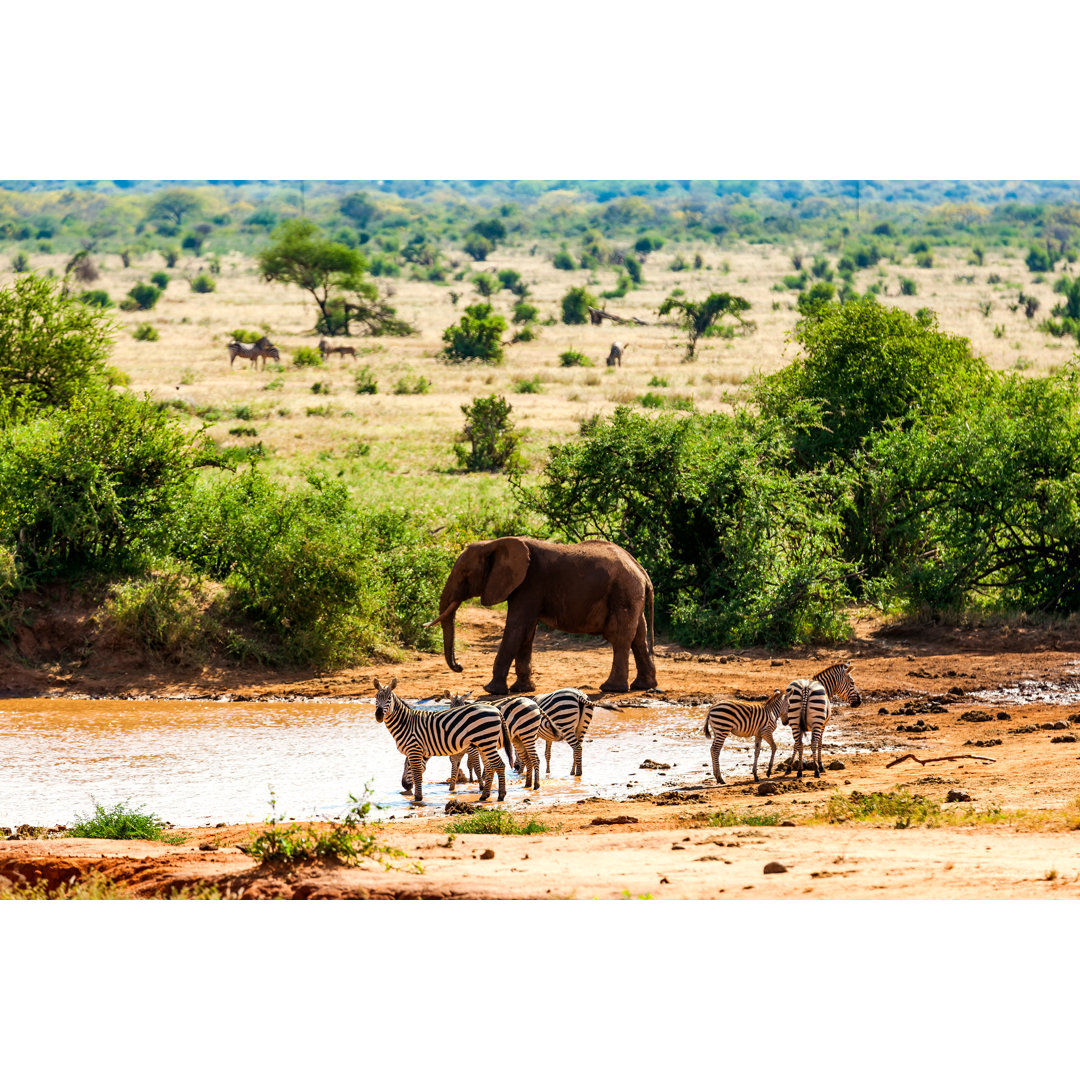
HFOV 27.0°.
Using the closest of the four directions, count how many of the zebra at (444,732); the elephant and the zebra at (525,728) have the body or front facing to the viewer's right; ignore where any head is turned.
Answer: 0

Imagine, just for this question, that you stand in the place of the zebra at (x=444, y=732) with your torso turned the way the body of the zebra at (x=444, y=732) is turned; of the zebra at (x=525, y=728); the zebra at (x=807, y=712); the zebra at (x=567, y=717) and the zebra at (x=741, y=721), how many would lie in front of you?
0

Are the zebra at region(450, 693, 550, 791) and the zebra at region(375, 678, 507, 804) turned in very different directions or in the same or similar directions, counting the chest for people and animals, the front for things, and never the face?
same or similar directions

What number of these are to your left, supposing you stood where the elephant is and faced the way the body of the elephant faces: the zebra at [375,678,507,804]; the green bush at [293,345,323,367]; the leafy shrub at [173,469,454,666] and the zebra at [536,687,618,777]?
2

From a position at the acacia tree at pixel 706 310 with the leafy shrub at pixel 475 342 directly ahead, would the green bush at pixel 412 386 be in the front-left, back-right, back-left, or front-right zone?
front-left

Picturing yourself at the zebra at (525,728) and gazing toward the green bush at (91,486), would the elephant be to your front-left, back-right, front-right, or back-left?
front-right

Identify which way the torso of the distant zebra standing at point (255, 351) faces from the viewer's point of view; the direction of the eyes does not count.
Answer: to the viewer's right

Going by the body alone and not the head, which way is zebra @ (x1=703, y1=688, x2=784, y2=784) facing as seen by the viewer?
to the viewer's right

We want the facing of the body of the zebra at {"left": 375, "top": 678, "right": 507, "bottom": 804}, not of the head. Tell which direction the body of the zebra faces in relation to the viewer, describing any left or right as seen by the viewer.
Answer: facing to the left of the viewer

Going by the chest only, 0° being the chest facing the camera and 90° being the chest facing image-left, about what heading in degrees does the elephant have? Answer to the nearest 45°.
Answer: approximately 90°

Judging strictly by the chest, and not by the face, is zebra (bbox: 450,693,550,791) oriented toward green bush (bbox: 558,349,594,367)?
no

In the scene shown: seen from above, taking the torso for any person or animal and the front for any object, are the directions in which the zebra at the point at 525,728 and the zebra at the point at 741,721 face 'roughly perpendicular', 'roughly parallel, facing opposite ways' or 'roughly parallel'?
roughly parallel, facing opposite ways

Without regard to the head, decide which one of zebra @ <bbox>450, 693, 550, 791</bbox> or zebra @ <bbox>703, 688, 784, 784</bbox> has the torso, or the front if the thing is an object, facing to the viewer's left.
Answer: zebra @ <bbox>450, 693, 550, 791</bbox>

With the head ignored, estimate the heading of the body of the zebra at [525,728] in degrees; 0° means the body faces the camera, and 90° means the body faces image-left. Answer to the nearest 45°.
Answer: approximately 90°

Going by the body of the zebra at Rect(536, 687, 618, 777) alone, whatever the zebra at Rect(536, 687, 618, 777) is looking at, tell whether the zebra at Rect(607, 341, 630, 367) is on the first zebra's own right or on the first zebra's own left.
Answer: on the first zebra's own right

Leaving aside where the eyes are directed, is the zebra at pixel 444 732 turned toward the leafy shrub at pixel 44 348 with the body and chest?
no
